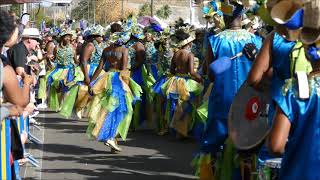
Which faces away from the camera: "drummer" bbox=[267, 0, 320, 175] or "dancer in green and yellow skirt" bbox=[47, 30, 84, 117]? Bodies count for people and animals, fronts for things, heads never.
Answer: the drummer

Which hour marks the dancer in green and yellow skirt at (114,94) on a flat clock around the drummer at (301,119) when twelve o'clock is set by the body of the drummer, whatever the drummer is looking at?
The dancer in green and yellow skirt is roughly at 11 o'clock from the drummer.

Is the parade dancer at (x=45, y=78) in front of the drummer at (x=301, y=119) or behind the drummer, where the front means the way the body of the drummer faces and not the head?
in front

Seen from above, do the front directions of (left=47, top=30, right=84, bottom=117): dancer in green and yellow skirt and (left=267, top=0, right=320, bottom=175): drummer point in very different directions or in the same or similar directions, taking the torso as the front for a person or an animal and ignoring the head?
very different directions

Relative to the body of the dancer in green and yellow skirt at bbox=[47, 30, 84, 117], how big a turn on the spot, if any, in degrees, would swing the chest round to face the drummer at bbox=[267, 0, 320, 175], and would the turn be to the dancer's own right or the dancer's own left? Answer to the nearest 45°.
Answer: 0° — they already face them

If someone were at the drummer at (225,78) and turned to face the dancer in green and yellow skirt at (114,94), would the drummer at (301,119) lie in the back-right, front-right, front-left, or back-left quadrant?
back-left

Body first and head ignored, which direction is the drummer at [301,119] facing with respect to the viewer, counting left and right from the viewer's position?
facing away from the viewer

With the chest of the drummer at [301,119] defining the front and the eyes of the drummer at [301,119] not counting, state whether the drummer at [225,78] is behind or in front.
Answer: in front

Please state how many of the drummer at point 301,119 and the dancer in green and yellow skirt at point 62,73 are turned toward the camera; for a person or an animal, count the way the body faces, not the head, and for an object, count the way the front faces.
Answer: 1
